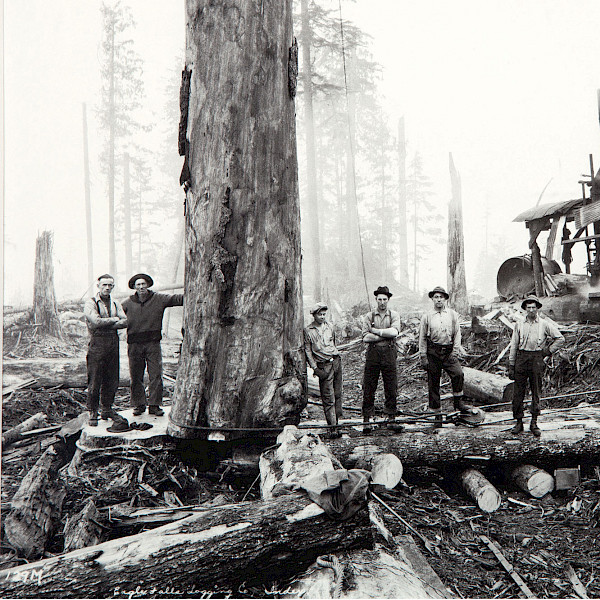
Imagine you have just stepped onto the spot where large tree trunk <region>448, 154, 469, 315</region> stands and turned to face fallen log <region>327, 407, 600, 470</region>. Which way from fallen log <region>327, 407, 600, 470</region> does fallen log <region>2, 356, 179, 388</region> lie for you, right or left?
right

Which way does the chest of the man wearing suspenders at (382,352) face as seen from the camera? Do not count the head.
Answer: toward the camera

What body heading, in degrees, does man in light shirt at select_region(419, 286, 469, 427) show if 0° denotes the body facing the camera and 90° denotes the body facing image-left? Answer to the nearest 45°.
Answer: approximately 0°

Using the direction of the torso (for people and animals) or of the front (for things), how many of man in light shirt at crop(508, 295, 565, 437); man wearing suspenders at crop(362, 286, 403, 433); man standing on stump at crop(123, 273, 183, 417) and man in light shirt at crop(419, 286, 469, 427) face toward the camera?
4

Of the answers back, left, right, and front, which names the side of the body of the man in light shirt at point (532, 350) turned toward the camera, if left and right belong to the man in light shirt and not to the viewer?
front

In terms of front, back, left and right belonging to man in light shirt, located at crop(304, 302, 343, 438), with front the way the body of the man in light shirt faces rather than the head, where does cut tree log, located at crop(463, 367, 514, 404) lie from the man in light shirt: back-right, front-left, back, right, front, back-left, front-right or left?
left

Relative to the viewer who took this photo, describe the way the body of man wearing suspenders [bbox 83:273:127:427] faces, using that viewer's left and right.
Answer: facing the viewer and to the right of the viewer

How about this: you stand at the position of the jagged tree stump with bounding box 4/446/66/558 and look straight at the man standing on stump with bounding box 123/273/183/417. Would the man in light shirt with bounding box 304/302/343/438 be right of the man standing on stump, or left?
right

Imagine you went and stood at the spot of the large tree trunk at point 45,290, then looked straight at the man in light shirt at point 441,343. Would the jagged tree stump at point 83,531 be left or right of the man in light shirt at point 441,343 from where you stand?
right

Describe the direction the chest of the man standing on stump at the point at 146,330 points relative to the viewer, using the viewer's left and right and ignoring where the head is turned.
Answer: facing the viewer

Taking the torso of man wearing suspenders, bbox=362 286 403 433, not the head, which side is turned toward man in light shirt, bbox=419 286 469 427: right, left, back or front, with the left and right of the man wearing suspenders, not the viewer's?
left

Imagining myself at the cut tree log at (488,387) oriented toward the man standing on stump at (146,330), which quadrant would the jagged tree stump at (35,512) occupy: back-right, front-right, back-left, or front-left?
front-left

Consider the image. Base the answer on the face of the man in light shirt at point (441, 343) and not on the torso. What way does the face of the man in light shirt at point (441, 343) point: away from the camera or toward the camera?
toward the camera

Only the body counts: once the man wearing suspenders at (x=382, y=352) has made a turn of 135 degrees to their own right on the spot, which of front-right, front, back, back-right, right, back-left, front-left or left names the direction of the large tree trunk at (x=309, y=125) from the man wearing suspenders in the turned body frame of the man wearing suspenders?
front-right

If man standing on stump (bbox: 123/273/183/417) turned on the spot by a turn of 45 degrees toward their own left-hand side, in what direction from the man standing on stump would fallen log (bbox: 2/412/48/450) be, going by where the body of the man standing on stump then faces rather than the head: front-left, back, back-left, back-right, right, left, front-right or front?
back

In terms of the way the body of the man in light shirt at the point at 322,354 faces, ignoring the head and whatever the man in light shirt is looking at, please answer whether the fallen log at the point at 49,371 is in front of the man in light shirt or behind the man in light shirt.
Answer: behind

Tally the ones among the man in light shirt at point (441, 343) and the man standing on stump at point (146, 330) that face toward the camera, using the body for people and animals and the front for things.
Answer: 2
